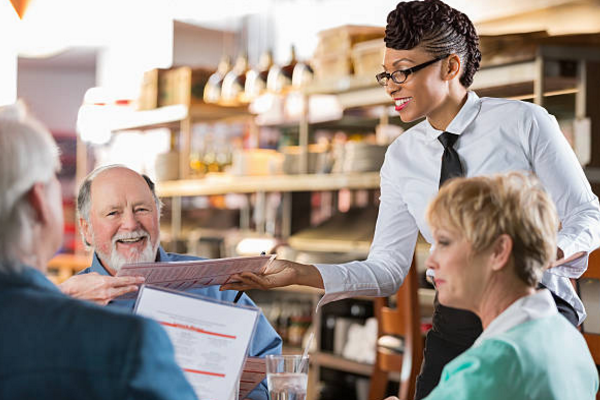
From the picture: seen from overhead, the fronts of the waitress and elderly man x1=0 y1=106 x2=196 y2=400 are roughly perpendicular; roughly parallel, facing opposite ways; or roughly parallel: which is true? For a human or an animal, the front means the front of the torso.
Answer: roughly parallel, facing opposite ways

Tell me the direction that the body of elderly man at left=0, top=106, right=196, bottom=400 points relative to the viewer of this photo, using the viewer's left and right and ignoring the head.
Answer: facing away from the viewer and to the right of the viewer

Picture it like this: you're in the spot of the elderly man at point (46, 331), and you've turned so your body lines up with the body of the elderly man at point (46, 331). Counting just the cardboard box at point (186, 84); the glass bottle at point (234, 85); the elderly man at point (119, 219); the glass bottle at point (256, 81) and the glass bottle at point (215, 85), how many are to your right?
0

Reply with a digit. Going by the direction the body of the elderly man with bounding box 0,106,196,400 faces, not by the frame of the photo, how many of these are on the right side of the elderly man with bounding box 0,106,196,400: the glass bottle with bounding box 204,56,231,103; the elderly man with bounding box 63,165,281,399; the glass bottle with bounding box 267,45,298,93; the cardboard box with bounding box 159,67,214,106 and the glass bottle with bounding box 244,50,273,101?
0

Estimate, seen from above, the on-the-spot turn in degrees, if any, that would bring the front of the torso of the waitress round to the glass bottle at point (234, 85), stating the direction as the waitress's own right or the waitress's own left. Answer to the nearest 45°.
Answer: approximately 135° to the waitress's own right

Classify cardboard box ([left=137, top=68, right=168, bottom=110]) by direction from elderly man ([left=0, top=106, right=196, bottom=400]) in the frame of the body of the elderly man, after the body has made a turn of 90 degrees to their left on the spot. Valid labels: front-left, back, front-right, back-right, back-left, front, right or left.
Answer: front-right

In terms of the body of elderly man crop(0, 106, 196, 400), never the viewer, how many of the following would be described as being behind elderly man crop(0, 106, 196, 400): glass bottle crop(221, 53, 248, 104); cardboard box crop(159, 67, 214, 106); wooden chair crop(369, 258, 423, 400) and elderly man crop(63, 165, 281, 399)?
0

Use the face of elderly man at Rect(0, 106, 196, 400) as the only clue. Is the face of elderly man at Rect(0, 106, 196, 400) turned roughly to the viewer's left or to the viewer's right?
to the viewer's right

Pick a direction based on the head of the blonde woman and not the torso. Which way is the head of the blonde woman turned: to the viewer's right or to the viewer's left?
to the viewer's left

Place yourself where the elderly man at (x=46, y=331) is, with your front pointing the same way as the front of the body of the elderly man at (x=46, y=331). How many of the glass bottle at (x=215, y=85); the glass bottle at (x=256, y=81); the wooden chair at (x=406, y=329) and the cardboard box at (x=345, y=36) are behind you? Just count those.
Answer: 0

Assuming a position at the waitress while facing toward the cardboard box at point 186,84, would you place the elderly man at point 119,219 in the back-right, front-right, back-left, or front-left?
front-left

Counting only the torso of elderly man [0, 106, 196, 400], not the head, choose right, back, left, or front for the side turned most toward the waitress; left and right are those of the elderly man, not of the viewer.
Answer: front

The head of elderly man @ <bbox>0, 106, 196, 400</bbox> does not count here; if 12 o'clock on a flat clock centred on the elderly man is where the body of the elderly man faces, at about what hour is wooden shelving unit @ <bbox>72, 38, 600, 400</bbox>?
The wooden shelving unit is roughly at 11 o'clock from the elderly man.

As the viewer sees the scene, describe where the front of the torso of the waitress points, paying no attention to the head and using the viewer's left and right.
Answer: facing the viewer and to the left of the viewer

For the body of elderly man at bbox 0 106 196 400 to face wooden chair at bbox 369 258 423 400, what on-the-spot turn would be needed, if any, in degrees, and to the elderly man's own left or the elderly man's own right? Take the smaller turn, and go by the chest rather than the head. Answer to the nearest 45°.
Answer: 0° — they already face it

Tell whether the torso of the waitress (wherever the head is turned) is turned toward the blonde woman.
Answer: no

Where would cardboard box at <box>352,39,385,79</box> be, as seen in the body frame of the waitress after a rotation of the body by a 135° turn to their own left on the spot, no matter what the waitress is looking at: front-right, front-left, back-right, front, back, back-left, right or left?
left
